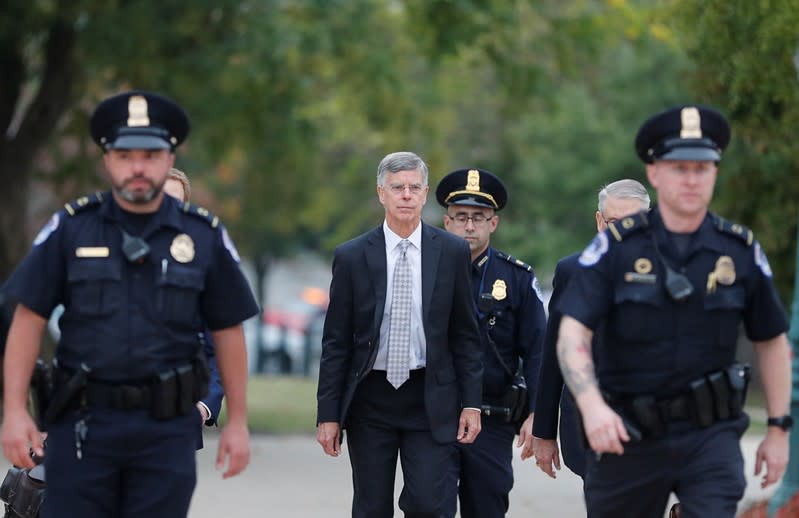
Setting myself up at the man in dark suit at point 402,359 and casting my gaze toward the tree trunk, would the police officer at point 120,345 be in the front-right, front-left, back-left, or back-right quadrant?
back-left

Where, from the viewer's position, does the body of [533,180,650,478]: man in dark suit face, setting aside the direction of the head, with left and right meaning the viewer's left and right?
facing the viewer

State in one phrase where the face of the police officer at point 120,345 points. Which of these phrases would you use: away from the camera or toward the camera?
toward the camera

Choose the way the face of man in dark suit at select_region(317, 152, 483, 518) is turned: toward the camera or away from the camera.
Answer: toward the camera

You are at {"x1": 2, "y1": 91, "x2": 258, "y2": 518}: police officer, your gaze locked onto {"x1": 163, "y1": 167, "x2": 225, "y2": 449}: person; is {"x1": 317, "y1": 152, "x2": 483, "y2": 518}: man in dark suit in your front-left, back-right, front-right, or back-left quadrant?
front-right

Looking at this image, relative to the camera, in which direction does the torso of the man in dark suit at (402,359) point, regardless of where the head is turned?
toward the camera

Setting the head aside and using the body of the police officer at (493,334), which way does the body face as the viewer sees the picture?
toward the camera

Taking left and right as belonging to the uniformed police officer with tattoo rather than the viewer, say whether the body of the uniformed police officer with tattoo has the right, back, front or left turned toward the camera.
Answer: front
